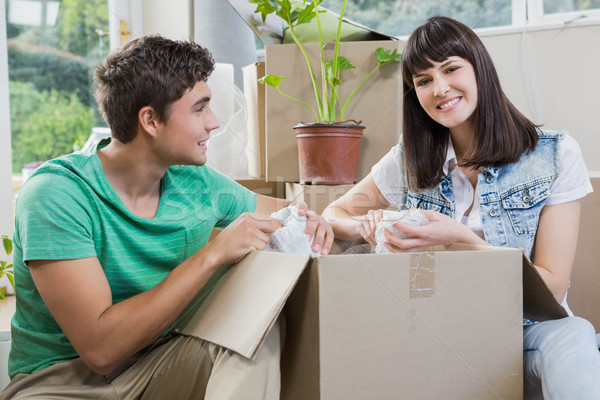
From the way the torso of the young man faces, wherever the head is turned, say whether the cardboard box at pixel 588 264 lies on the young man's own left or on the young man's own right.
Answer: on the young man's own left

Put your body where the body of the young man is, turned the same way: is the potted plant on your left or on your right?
on your left

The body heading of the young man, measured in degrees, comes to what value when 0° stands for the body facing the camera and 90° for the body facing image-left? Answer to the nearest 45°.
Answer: approximately 315°

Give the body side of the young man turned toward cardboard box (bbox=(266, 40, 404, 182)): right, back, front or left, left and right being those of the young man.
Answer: left

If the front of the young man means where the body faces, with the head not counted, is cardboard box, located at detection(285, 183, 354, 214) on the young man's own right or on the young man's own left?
on the young man's own left
